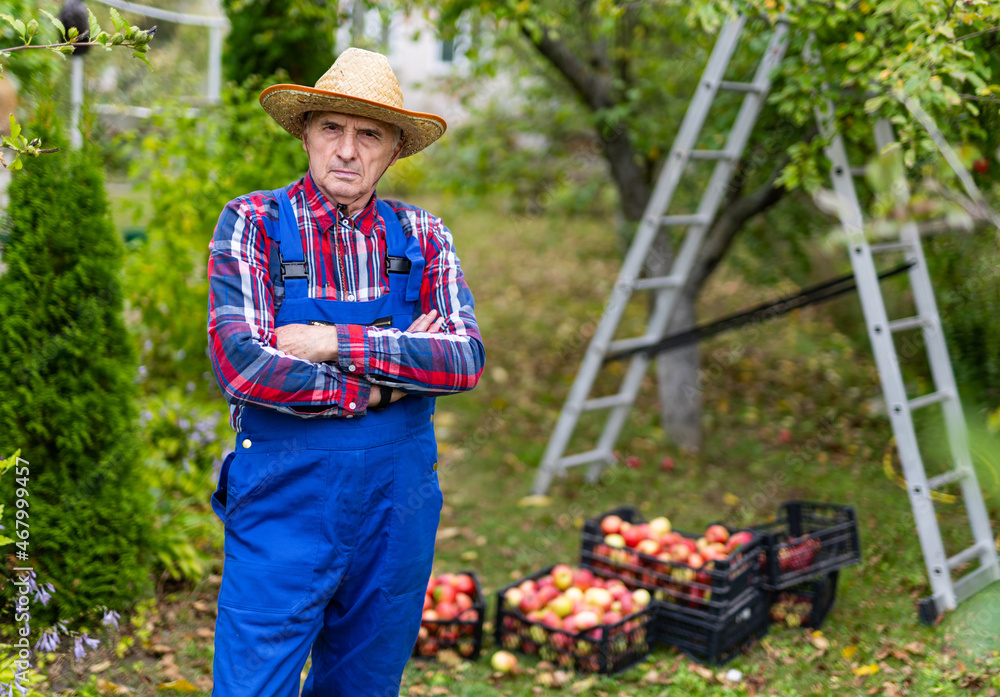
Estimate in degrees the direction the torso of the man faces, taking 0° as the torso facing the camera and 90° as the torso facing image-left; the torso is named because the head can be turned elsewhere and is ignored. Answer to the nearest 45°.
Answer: approximately 0°

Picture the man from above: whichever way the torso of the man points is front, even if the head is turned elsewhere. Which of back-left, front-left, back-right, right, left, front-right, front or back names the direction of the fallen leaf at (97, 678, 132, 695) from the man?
back-right

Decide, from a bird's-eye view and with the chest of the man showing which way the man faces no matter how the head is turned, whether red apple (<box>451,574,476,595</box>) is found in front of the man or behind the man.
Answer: behind

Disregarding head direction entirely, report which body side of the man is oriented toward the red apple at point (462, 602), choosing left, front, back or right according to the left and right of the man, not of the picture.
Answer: back

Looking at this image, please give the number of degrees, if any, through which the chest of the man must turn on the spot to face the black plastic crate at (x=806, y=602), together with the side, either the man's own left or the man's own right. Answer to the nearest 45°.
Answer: approximately 135° to the man's own left
